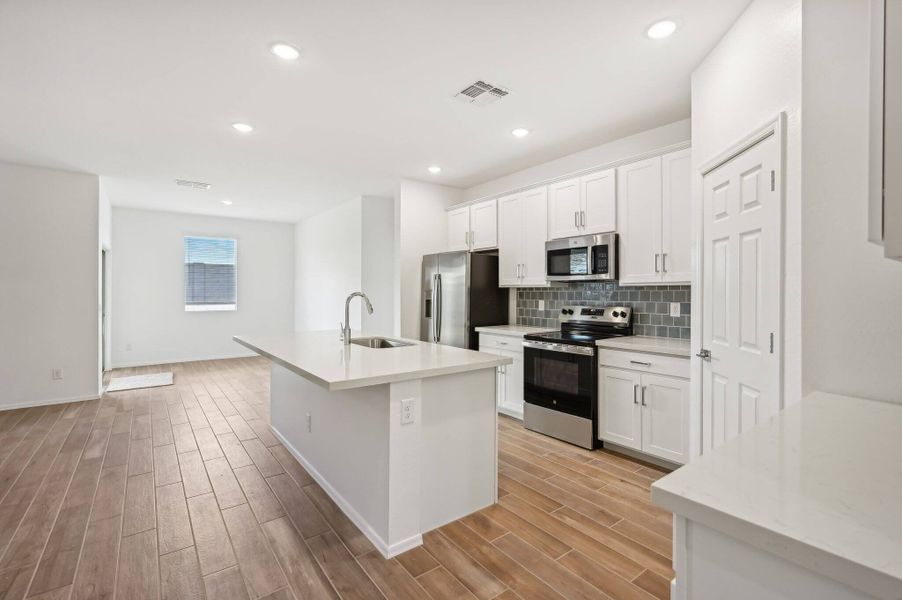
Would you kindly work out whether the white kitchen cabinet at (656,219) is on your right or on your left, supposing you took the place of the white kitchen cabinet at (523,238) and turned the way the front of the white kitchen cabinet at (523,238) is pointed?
on your left

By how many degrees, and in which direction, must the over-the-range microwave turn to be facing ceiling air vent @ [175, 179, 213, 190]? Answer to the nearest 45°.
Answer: approximately 45° to its right

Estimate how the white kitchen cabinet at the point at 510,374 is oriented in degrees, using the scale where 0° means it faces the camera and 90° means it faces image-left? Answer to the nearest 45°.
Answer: approximately 45°

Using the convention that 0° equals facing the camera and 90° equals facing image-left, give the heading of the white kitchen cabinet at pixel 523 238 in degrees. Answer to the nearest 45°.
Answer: approximately 45°

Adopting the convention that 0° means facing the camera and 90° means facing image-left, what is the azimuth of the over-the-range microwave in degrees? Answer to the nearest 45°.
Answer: approximately 45°

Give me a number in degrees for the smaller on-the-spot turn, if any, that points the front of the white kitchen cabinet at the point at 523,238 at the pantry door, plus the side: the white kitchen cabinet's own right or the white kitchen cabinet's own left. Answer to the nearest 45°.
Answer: approximately 90° to the white kitchen cabinet's own left
